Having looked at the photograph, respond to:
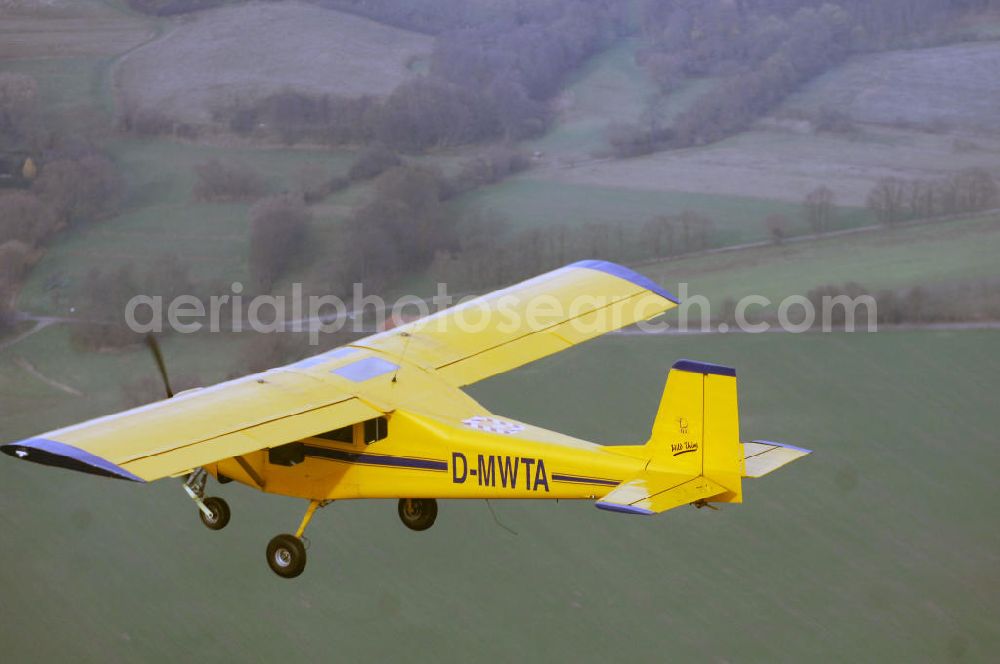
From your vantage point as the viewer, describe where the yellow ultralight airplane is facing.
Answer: facing away from the viewer and to the left of the viewer
